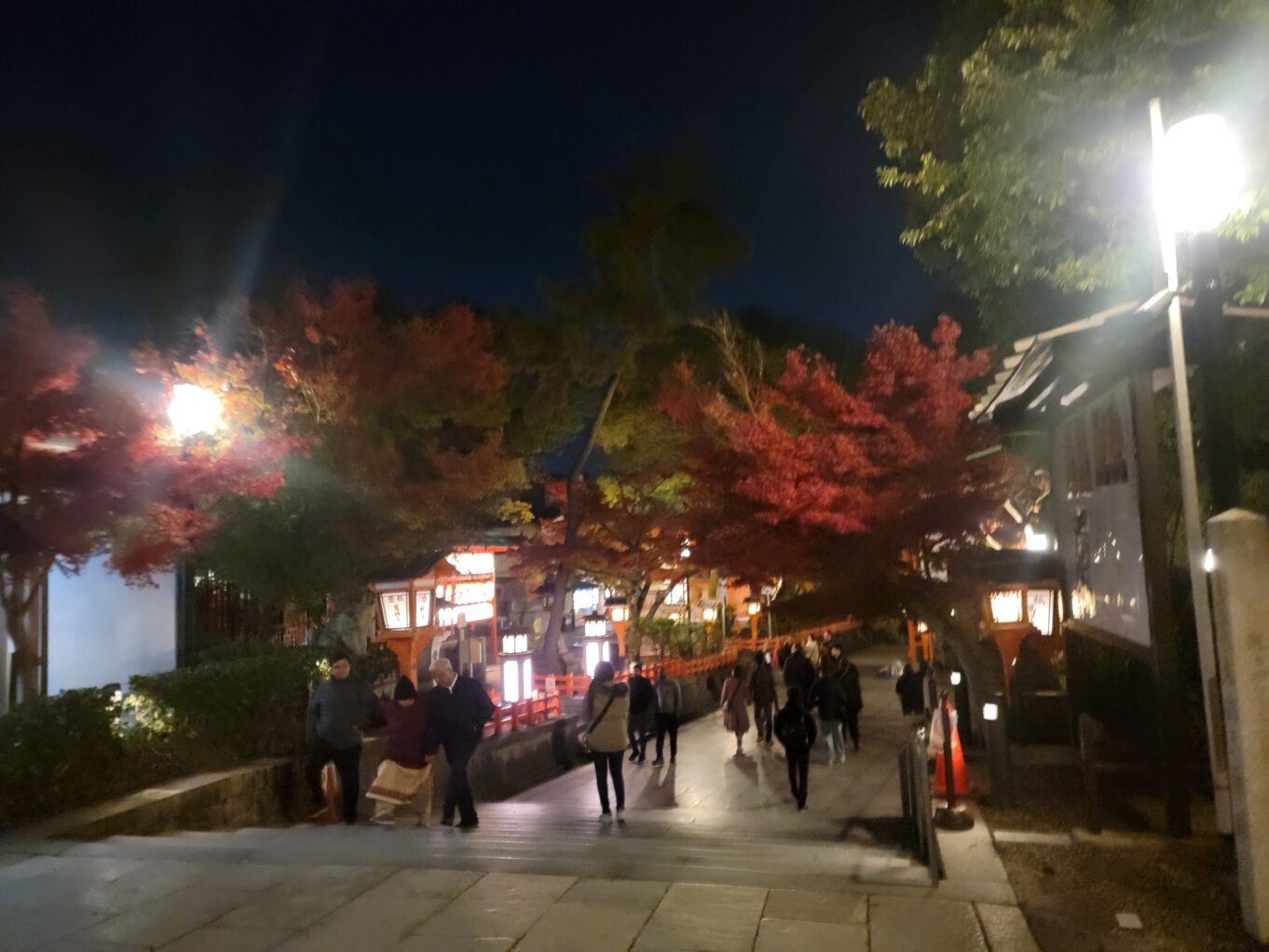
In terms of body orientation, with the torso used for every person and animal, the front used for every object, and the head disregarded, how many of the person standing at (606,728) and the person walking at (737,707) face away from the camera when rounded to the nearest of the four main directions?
2

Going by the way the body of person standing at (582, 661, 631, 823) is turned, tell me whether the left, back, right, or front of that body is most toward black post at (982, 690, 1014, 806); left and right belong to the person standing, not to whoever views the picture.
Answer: right

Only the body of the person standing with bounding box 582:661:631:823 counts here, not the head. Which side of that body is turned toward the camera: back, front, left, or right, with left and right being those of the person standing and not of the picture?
back

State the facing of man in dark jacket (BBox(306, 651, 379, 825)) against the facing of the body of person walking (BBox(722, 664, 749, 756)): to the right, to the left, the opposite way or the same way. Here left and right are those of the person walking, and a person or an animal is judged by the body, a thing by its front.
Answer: the opposite way

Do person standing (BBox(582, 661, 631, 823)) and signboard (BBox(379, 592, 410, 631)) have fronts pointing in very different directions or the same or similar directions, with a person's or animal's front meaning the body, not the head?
very different directions

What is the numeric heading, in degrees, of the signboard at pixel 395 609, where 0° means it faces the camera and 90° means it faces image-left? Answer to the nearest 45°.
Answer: approximately 0°

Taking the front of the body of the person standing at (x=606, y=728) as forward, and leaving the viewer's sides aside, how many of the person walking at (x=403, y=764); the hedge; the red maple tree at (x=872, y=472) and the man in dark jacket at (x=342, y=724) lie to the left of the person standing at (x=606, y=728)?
3

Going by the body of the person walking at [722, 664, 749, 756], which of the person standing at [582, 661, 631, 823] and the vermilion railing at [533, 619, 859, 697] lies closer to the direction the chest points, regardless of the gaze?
the vermilion railing

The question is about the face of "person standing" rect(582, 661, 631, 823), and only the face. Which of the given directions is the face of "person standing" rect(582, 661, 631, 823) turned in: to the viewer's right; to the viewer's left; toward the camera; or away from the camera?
away from the camera

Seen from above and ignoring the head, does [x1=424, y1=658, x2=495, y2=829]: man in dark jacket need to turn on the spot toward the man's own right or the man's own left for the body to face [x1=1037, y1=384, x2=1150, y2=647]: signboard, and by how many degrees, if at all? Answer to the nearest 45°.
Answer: approximately 135° to the man's own left

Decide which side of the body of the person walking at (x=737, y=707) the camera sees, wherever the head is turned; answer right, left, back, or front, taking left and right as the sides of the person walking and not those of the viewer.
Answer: back

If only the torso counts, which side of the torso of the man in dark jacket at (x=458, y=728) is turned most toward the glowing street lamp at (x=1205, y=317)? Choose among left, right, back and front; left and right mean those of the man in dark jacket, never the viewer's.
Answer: left
